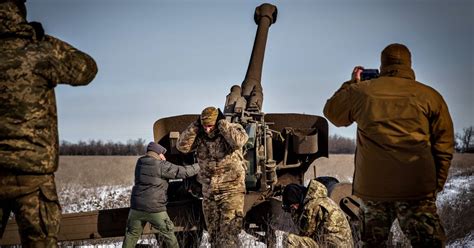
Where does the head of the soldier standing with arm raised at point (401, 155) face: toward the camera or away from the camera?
away from the camera

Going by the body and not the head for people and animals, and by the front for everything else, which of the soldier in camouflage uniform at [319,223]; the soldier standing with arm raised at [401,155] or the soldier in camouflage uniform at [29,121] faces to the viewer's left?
the soldier in camouflage uniform at [319,223]

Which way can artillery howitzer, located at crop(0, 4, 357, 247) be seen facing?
away from the camera

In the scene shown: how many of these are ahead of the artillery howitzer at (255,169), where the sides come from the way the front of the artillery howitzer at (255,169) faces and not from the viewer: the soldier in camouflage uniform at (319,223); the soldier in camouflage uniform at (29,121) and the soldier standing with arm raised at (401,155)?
0

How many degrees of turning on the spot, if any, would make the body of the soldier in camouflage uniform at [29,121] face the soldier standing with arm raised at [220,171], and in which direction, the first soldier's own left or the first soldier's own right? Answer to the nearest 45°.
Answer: approximately 45° to the first soldier's own right

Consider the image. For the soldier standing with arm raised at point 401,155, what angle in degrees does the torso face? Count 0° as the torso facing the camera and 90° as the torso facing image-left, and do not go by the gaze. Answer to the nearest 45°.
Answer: approximately 180°

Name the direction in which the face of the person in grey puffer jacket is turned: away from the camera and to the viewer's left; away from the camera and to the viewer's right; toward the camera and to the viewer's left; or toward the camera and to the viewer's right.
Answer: away from the camera and to the viewer's right

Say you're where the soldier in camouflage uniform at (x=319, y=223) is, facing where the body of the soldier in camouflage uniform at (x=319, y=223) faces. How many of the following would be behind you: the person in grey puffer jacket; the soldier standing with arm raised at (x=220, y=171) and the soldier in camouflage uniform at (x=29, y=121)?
0

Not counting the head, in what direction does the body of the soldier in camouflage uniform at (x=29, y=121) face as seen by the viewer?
away from the camera

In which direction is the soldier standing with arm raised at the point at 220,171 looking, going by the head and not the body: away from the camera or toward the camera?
toward the camera

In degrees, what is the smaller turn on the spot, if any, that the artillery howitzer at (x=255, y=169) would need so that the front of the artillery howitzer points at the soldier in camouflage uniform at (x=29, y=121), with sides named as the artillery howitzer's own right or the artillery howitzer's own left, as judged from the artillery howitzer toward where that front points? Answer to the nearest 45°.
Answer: approximately 135° to the artillery howitzer's own left

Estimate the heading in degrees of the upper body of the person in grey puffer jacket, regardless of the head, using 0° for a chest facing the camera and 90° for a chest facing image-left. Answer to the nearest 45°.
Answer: approximately 225°

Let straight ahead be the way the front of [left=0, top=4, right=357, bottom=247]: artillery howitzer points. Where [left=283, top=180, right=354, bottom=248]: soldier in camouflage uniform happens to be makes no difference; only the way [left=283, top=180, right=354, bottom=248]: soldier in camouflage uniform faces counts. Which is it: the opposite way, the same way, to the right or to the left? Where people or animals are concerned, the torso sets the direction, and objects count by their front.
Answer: to the left

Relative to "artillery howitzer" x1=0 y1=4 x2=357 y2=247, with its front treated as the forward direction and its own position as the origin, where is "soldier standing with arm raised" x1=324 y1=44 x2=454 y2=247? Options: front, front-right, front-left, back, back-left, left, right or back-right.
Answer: back
